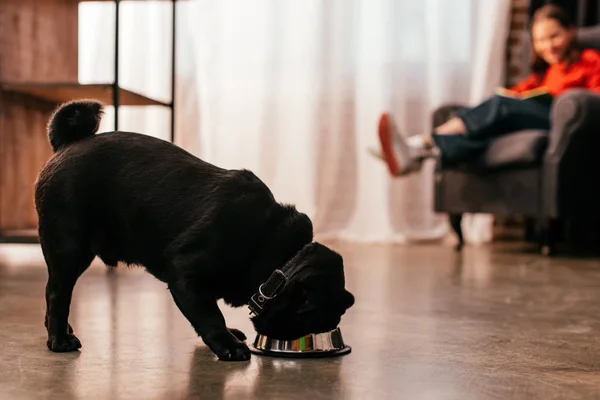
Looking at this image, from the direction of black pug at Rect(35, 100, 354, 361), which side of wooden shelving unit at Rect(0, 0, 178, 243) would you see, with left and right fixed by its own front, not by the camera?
front

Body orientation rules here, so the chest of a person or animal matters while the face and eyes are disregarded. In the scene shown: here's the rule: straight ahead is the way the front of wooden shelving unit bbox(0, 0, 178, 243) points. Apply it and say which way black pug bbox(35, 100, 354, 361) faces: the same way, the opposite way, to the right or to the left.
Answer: to the left

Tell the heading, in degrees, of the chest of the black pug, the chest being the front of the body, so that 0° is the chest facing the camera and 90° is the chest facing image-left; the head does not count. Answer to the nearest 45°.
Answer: approximately 270°

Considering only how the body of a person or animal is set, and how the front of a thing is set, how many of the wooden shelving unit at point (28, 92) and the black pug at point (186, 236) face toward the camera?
1

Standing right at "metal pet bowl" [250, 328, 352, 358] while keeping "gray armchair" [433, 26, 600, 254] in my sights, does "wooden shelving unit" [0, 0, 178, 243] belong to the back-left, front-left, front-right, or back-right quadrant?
front-left

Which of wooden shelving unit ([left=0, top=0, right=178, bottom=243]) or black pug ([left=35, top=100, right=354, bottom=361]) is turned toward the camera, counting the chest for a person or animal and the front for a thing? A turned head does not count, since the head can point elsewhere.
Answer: the wooden shelving unit

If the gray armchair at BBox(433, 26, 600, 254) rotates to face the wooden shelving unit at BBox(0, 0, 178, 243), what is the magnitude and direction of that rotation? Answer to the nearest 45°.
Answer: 0° — it already faces it

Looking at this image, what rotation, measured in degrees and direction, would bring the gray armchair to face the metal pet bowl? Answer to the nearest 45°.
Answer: approximately 45° to its left

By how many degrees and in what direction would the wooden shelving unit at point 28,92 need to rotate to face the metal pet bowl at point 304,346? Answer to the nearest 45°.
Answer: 0° — it already faces it

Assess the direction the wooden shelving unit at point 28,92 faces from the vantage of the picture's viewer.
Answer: facing the viewer

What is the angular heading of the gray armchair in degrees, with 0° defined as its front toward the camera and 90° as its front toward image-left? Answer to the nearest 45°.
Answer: approximately 45°

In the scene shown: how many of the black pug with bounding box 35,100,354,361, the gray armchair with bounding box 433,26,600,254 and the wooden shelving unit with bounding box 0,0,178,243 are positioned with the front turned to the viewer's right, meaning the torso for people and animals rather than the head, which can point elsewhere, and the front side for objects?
1

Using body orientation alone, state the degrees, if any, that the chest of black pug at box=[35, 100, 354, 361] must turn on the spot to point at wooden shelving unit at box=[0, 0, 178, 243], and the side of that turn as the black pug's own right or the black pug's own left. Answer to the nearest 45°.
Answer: approximately 90° to the black pug's own left
